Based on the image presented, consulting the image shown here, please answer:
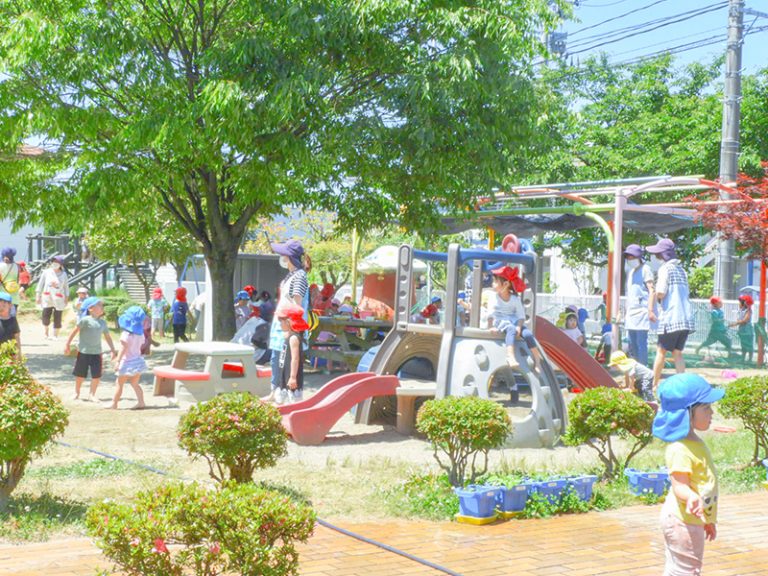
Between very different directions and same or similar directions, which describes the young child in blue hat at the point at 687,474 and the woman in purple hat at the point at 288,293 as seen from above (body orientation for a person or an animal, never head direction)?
very different directions

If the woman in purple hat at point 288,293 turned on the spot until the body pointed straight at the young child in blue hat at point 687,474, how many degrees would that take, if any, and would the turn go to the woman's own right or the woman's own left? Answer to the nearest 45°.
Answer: approximately 90° to the woman's own left

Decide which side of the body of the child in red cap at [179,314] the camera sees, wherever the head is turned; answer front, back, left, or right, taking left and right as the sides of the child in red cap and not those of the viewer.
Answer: back
